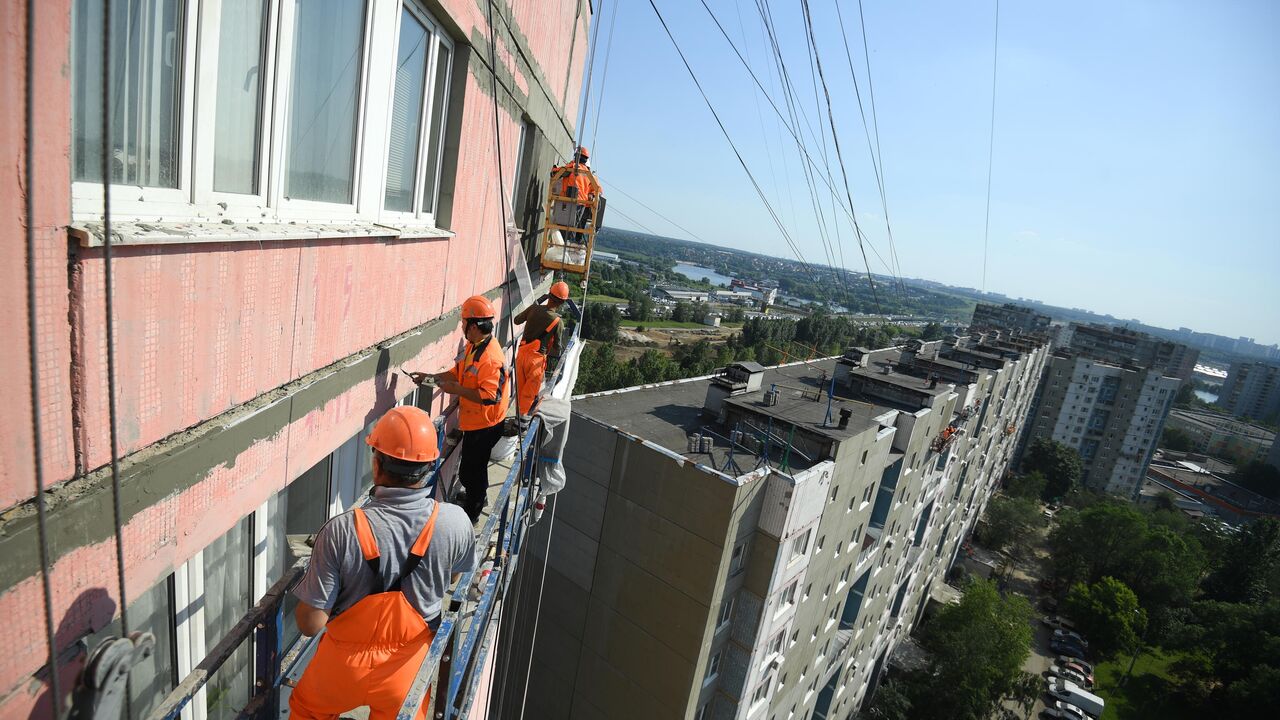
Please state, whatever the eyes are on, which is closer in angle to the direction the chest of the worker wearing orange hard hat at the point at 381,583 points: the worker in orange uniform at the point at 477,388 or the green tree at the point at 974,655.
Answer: the worker in orange uniform

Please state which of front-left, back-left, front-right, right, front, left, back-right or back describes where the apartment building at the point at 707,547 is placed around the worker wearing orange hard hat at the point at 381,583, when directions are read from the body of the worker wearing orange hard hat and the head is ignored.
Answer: front-right

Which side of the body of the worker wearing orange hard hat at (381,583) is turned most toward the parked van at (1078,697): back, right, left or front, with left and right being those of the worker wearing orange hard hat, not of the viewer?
right

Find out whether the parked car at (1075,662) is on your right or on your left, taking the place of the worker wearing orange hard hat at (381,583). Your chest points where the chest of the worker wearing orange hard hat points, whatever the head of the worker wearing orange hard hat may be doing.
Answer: on your right

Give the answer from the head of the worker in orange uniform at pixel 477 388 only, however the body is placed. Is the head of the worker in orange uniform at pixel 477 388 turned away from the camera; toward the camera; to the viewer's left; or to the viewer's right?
to the viewer's left

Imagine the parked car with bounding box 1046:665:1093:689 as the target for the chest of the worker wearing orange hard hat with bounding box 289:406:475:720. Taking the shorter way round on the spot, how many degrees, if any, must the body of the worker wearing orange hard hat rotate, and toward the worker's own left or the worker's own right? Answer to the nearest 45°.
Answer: approximately 45° to the worker's own right

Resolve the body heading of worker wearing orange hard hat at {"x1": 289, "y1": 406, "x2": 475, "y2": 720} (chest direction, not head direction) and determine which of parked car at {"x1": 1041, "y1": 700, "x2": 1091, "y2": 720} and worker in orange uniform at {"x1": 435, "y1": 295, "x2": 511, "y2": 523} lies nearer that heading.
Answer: the worker in orange uniform

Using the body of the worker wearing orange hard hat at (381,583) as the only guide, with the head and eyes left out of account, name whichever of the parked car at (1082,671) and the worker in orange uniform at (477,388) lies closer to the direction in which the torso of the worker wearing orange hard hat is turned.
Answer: the worker in orange uniform

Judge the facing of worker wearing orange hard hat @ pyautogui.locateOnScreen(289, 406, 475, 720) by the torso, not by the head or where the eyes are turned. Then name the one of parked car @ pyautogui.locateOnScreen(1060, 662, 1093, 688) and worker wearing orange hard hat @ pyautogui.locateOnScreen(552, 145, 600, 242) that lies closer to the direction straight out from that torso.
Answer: the worker wearing orange hard hat

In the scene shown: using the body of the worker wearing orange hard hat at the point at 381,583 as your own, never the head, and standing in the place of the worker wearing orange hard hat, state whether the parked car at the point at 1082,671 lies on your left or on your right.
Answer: on your right

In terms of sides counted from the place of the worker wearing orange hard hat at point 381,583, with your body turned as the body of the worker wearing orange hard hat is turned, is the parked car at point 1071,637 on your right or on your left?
on your right

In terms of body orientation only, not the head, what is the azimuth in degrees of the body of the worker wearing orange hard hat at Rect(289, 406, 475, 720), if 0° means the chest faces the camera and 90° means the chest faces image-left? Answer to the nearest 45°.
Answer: approximately 180°

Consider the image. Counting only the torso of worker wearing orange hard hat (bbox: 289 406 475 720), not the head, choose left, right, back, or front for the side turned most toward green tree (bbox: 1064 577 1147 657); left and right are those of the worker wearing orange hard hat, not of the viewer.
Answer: right
